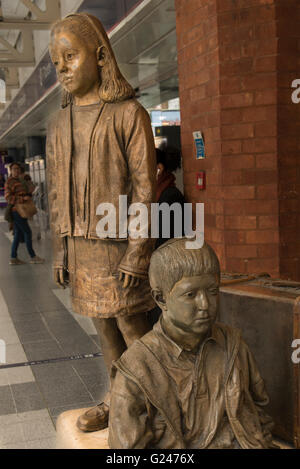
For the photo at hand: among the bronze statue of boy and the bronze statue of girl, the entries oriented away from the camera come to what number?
0

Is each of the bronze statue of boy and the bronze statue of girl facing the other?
no

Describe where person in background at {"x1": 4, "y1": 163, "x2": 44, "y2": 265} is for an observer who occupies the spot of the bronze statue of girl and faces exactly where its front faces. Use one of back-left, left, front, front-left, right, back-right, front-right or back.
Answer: back-right

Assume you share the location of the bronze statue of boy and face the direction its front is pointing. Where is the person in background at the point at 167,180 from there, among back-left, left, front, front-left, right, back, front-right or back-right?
back-left

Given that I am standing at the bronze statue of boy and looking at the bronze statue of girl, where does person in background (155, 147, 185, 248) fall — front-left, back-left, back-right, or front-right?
front-right

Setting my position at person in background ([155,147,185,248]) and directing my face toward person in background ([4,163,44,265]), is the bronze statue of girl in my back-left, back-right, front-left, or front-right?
back-left

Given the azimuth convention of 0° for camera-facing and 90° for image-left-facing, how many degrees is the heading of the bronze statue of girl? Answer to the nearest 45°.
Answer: approximately 45°

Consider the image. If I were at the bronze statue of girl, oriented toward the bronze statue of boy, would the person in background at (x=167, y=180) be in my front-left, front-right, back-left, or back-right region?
back-left

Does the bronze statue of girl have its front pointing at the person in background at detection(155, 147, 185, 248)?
no

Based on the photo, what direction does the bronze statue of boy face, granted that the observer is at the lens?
facing the viewer and to the right of the viewer

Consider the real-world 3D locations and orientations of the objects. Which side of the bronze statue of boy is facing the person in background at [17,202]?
back
